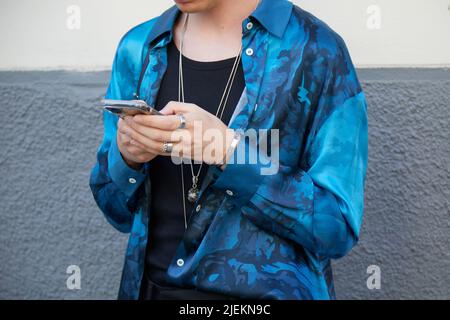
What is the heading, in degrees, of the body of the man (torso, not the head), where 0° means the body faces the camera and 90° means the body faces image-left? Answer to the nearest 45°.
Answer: approximately 45°
